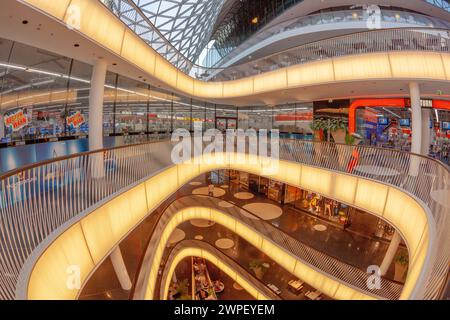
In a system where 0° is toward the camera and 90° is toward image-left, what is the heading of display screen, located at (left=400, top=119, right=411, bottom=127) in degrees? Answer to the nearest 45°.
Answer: approximately 0°

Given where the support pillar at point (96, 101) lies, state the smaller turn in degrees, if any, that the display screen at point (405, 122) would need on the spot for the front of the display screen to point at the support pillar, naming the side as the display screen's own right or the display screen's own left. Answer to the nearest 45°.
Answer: approximately 45° to the display screen's own right

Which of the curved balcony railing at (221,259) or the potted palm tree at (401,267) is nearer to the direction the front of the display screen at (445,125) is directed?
the potted palm tree

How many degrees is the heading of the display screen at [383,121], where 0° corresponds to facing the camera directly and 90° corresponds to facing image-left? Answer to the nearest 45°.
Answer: approximately 0°

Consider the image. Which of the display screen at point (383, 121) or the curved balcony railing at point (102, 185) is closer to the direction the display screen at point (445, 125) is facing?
the curved balcony railing

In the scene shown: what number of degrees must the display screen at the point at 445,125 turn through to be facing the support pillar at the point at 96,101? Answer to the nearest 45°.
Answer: approximately 45° to its right
